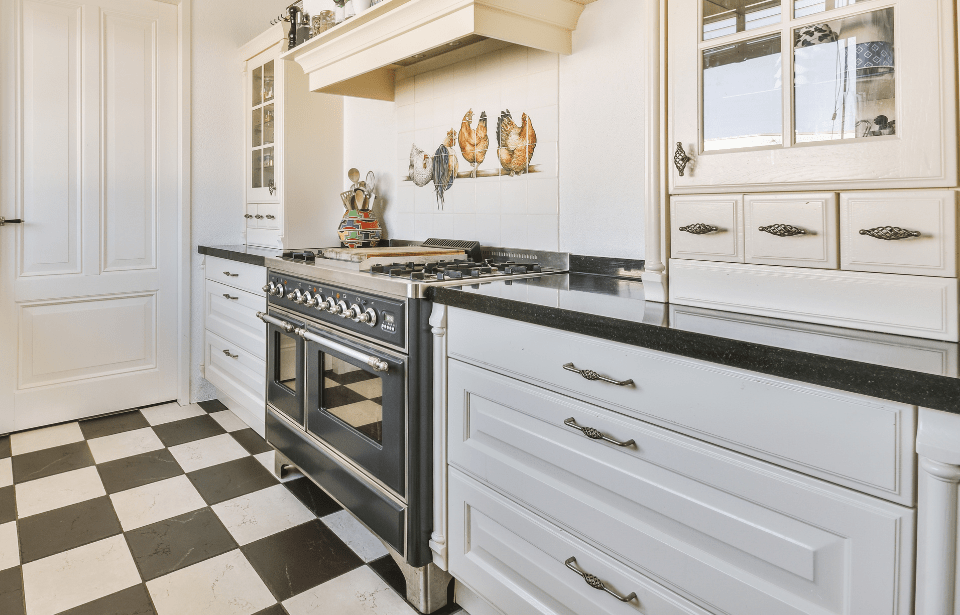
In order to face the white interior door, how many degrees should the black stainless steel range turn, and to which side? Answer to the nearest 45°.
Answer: approximately 90° to its right

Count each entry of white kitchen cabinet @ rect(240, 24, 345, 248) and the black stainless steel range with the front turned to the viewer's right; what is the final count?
0

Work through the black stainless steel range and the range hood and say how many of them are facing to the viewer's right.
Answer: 0

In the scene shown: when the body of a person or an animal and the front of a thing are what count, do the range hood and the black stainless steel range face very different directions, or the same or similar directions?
same or similar directions

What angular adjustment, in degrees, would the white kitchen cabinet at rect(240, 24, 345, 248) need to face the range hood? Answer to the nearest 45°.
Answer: approximately 45° to its left

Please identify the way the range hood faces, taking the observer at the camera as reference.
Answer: facing the viewer and to the left of the viewer

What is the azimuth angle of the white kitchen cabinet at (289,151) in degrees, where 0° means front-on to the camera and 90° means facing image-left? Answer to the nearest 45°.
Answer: approximately 45°

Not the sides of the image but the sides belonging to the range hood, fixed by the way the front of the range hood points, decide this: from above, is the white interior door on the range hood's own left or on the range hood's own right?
on the range hood's own right

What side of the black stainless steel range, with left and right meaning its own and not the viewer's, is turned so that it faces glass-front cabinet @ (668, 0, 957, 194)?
left

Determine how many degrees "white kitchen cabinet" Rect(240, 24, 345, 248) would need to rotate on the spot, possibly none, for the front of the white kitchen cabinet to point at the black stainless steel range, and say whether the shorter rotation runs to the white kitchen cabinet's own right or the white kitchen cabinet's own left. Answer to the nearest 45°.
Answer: approximately 45° to the white kitchen cabinet's own left

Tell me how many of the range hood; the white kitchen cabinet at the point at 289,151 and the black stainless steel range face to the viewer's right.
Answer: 0
